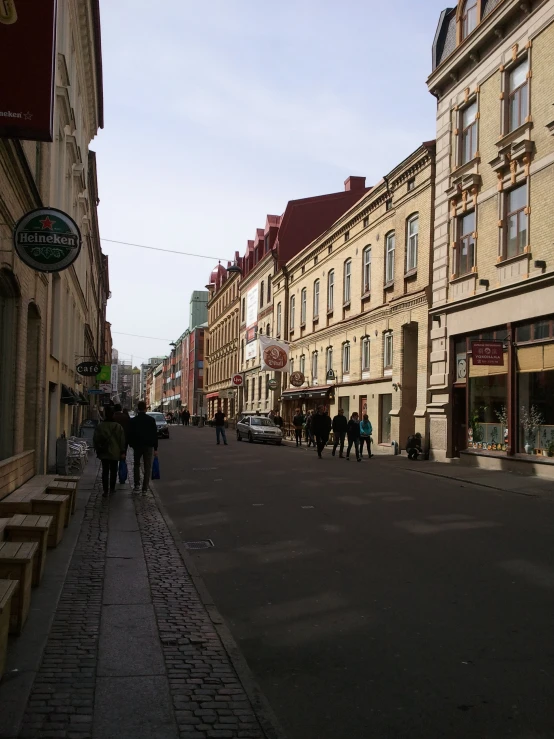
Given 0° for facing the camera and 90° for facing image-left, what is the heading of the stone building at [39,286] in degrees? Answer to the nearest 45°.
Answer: approximately 270°

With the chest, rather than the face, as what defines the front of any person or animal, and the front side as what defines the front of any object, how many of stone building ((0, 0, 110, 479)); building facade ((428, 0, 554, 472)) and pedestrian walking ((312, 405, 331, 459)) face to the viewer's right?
1

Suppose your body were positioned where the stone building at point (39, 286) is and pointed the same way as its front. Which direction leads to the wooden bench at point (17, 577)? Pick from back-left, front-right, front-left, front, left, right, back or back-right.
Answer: right

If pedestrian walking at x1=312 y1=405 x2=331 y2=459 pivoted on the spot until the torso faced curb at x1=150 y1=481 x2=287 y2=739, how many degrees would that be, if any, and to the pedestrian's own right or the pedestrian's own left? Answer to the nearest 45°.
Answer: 0° — they already face it

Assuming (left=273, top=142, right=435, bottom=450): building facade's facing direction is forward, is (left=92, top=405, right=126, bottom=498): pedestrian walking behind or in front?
in front

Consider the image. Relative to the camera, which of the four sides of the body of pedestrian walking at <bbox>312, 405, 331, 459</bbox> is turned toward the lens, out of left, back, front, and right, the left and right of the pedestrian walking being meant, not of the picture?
front

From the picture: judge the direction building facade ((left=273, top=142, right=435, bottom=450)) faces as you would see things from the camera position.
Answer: facing the viewer and to the left of the viewer

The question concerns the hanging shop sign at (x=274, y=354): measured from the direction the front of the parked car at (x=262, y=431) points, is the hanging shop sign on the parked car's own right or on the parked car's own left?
on the parked car's own left

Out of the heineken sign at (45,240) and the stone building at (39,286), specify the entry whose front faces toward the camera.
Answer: the heineken sign

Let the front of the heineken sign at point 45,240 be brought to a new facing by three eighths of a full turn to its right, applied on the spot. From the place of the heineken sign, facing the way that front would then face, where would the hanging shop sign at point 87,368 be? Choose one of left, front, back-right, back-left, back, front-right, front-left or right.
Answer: front-right

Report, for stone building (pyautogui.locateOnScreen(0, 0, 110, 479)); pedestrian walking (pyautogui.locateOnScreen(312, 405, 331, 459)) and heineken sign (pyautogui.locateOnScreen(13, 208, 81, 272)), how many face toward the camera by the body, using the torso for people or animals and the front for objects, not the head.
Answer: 2

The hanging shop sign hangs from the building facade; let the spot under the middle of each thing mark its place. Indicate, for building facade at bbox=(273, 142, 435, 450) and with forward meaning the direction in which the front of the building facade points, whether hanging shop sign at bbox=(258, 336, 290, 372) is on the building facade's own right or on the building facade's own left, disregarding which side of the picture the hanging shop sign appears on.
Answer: on the building facade's own right
